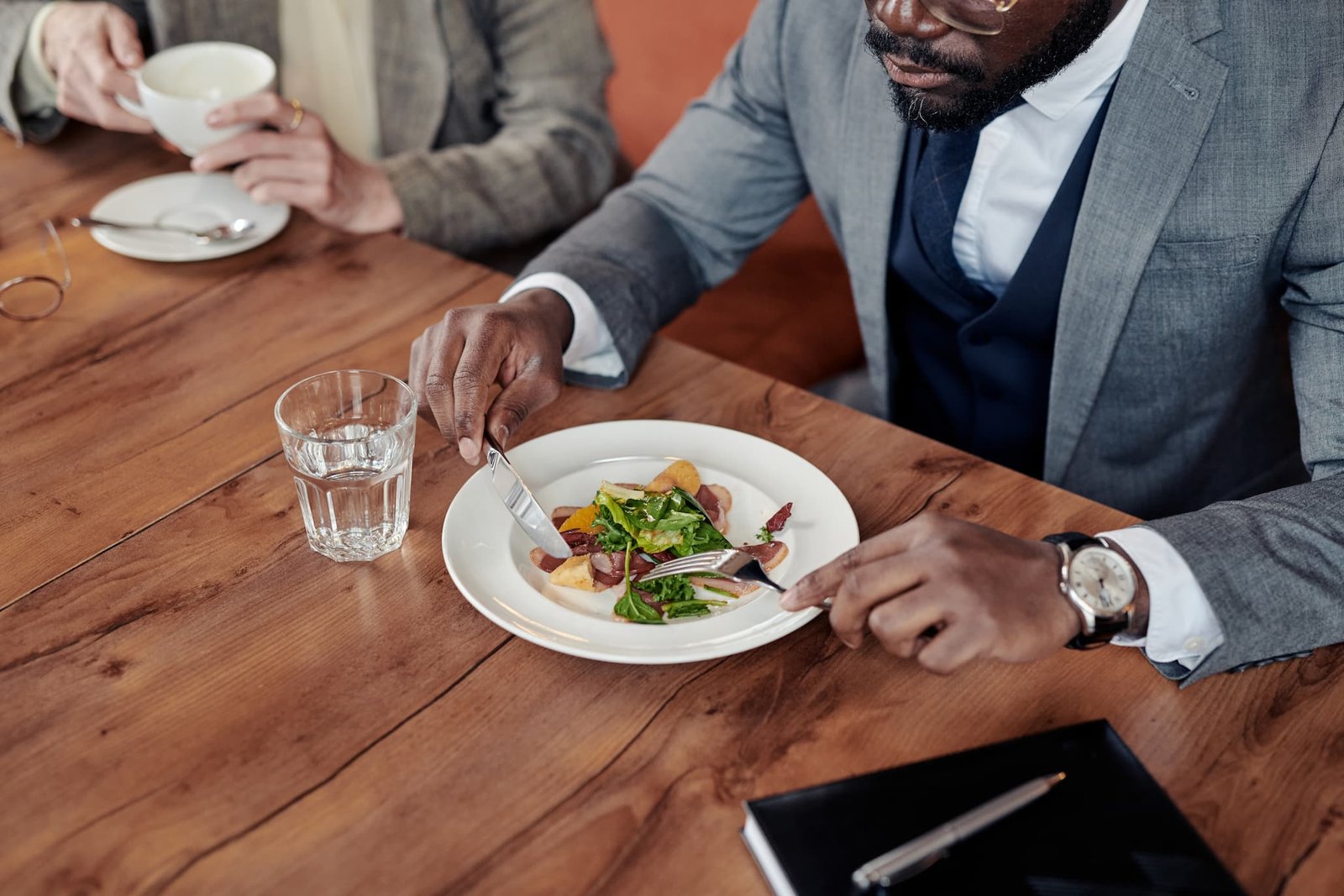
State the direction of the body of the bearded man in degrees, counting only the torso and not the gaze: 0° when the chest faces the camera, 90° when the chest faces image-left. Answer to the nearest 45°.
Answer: approximately 45°

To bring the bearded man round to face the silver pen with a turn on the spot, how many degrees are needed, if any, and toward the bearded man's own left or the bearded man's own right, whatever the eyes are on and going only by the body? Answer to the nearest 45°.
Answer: approximately 45° to the bearded man's own left

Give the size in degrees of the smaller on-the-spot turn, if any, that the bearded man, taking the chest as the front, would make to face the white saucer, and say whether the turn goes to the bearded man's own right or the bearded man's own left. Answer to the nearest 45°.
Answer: approximately 45° to the bearded man's own right

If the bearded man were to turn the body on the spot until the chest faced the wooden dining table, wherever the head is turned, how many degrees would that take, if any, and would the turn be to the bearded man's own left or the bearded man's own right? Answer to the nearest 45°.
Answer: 0° — they already face it

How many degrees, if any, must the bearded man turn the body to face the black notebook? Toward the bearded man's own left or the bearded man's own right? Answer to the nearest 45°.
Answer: approximately 45° to the bearded man's own left

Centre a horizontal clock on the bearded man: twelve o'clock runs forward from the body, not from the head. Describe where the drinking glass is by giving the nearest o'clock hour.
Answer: The drinking glass is roughly at 12 o'clock from the bearded man.

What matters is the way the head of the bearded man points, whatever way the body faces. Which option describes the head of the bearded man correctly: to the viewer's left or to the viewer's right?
to the viewer's left

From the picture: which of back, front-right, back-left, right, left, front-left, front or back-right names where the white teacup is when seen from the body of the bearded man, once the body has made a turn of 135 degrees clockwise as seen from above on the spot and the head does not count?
left

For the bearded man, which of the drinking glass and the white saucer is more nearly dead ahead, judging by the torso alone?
the drinking glass
